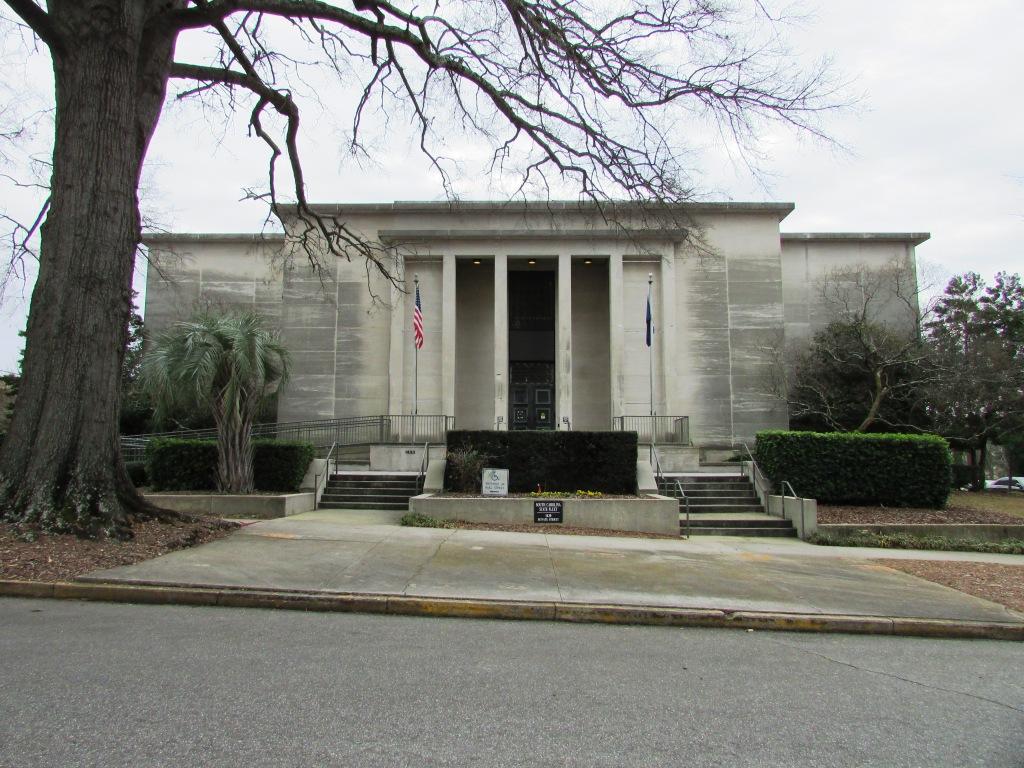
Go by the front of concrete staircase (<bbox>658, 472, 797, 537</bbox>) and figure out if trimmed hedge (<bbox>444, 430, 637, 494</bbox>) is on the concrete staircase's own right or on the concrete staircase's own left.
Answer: on the concrete staircase's own right

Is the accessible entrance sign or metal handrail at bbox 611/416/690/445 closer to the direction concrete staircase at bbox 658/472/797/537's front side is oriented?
the accessible entrance sign

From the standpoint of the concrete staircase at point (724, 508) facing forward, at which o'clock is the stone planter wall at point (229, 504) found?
The stone planter wall is roughly at 2 o'clock from the concrete staircase.

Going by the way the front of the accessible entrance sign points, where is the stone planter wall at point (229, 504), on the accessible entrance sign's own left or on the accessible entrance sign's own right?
on the accessible entrance sign's own right

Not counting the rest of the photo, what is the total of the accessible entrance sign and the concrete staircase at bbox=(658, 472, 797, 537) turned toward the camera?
2

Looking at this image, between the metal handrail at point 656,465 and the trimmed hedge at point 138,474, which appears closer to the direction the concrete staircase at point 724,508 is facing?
the trimmed hedge

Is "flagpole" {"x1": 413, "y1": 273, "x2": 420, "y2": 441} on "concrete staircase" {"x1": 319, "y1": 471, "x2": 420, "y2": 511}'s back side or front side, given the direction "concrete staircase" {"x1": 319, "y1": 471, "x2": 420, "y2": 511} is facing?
on the back side

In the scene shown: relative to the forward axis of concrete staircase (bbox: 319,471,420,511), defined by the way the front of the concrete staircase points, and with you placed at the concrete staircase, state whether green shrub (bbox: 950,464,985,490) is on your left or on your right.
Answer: on your left

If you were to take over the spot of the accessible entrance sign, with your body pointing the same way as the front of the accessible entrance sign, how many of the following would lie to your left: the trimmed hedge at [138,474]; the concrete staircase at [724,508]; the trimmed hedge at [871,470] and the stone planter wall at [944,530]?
3

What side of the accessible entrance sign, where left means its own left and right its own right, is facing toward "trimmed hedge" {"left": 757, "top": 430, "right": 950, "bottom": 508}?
left

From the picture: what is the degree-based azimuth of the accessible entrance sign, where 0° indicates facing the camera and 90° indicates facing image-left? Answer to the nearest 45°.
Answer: approximately 0°

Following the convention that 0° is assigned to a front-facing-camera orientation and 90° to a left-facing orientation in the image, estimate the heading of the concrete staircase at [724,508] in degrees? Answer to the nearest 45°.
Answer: approximately 0°

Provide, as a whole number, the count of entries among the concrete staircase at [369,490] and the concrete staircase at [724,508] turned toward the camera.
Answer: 2

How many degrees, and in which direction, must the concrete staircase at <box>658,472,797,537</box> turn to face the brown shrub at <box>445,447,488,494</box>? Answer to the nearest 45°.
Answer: approximately 45° to its right

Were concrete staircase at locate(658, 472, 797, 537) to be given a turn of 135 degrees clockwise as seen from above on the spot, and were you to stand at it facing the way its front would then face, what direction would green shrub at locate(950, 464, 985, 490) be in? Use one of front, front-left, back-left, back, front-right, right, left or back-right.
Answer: right

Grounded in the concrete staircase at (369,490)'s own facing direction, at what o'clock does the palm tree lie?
The palm tree is roughly at 2 o'clock from the concrete staircase.
